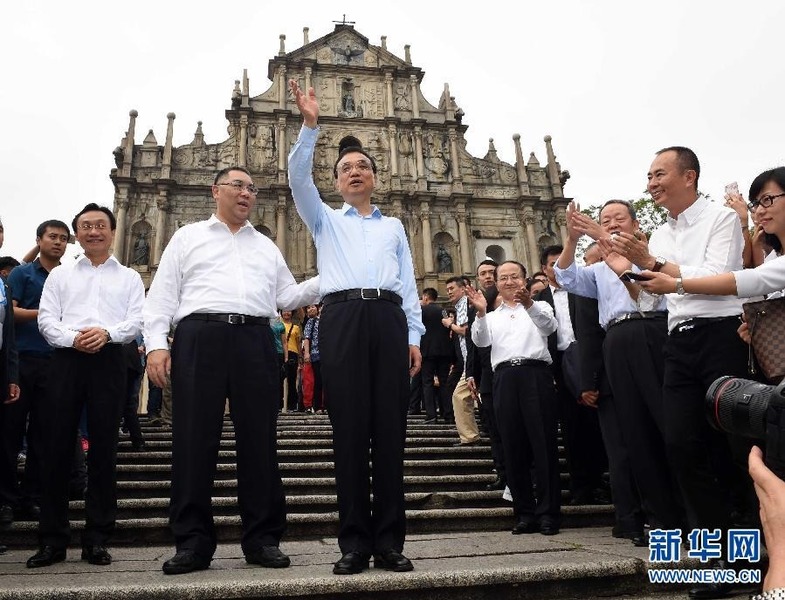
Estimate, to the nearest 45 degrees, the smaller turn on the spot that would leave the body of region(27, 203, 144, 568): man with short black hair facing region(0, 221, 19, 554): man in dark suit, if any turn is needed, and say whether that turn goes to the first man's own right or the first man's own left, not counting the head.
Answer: approximately 135° to the first man's own right

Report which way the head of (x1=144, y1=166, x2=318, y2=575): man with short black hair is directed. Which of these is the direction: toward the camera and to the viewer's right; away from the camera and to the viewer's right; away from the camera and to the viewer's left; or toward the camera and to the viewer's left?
toward the camera and to the viewer's right

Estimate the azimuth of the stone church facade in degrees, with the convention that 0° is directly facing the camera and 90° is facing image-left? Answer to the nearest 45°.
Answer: approximately 0°

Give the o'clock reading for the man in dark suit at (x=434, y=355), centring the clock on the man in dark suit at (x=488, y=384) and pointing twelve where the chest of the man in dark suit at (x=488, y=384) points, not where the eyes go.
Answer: the man in dark suit at (x=434, y=355) is roughly at 4 o'clock from the man in dark suit at (x=488, y=384).

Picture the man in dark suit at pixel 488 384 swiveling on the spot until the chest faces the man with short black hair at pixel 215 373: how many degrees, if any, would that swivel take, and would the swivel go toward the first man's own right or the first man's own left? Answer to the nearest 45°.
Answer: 0° — they already face them

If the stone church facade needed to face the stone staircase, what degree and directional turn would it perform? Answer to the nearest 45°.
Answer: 0° — it already faces it

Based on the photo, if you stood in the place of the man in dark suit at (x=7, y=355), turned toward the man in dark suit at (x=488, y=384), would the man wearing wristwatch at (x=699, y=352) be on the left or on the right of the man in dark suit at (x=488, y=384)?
right

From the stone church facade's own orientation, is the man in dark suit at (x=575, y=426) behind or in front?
in front
